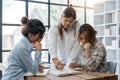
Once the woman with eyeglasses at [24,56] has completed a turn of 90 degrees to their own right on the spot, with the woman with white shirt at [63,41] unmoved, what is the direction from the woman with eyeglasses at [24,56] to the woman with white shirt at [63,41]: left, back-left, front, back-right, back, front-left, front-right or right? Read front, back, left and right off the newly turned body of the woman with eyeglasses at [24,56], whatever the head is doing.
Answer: back-left

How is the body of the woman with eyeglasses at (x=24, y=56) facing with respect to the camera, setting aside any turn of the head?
to the viewer's right
